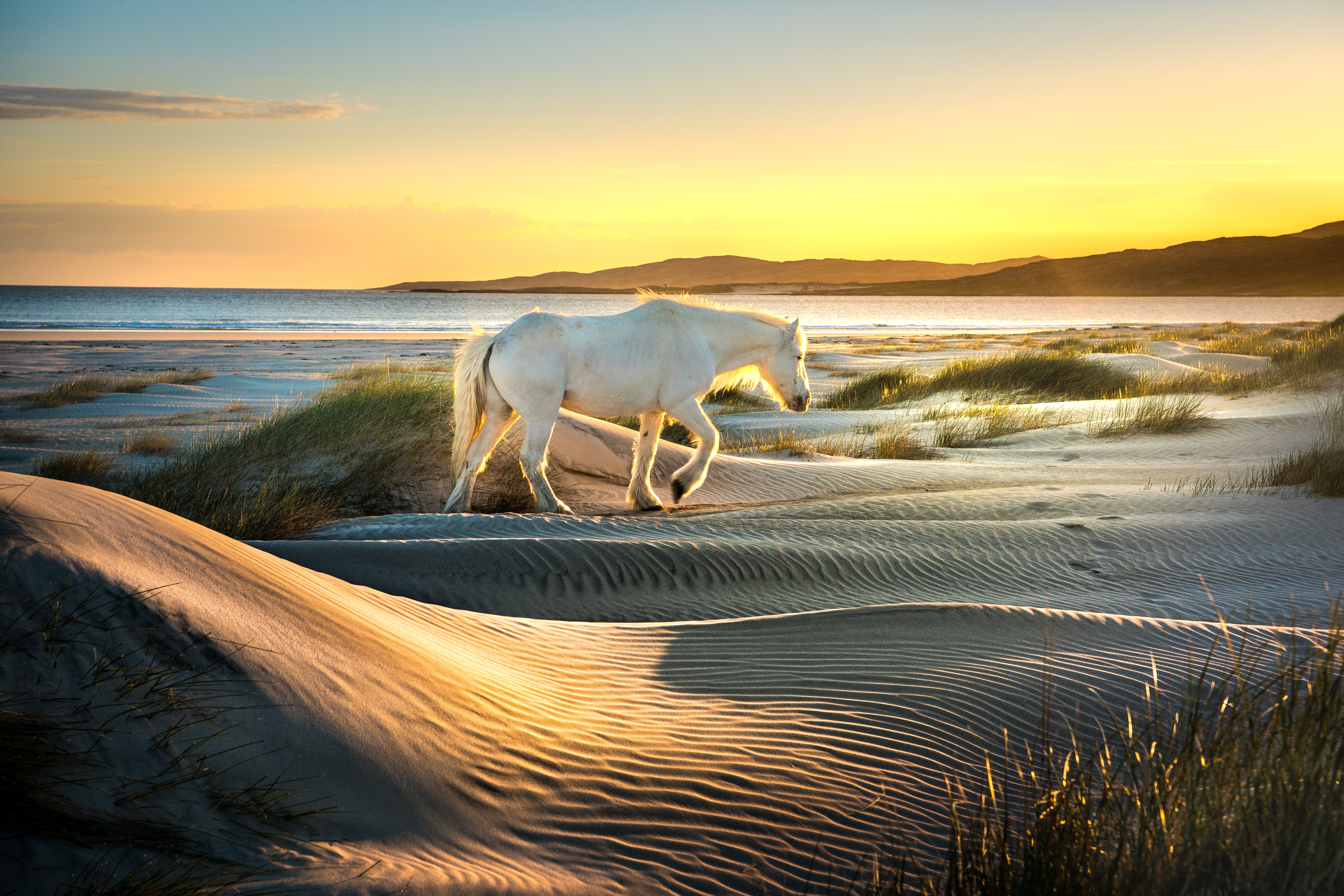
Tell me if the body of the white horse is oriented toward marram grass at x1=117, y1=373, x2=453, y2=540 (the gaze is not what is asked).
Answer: no

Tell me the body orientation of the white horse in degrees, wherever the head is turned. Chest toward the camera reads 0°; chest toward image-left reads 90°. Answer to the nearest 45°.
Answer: approximately 270°

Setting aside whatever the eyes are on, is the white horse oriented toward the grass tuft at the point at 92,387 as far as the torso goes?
no

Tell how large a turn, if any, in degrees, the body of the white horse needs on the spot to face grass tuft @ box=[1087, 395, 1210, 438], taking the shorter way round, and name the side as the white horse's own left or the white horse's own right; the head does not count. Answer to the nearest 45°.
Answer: approximately 45° to the white horse's own left

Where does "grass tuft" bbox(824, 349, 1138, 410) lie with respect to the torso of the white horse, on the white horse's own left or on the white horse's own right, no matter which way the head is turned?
on the white horse's own left

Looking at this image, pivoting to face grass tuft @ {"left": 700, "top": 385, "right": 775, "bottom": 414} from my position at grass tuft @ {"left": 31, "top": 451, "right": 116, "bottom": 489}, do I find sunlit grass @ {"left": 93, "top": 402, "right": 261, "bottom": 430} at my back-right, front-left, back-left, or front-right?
front-left

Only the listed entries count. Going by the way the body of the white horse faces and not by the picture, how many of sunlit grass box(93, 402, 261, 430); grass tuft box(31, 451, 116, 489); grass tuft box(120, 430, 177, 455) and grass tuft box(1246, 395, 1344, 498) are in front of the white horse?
1

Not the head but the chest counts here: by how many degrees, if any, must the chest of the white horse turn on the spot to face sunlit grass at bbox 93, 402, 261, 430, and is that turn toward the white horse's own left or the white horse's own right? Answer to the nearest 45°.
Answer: approximately 135° to the white horse's own left

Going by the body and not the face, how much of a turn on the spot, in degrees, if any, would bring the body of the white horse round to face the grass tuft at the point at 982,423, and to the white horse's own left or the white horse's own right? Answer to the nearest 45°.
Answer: approximately 45° to the white horse's own left

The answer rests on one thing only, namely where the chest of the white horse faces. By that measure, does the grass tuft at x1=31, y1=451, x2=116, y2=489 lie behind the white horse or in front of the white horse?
behind

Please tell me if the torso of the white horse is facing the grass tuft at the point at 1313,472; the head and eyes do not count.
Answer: yes

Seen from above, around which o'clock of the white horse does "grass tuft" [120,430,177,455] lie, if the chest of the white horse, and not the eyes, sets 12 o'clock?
The grass tuft is roughly at 7 o'clock from the white horse.

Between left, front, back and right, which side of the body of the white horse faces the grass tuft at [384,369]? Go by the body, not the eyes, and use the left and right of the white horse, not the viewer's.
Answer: left

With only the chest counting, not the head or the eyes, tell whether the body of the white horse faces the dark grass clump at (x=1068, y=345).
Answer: no

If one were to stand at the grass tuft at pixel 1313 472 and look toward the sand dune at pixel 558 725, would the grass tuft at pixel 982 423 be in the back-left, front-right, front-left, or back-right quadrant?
back-right

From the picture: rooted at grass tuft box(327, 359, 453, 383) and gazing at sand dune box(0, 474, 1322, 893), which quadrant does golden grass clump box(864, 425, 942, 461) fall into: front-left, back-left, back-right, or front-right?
front-left
